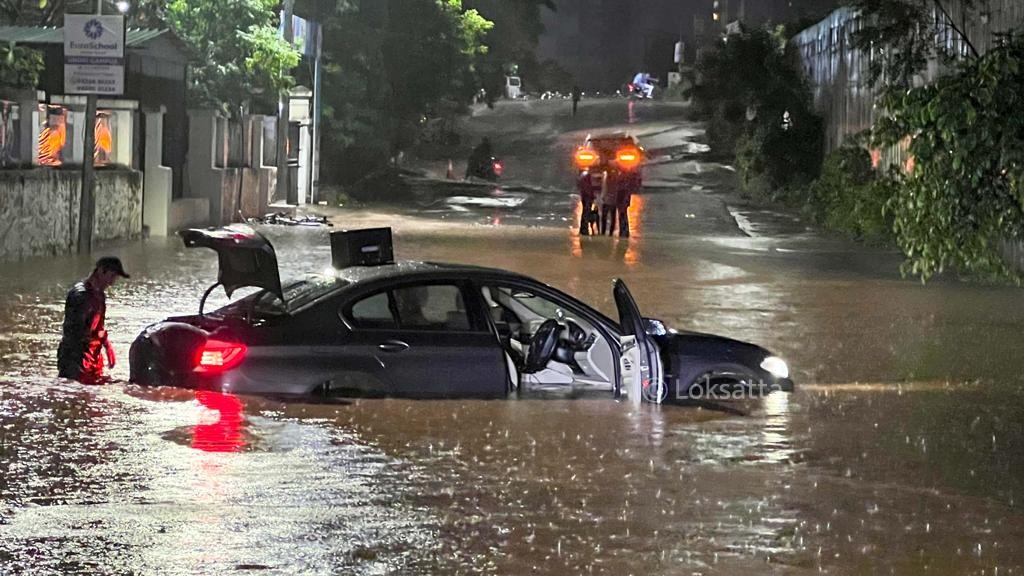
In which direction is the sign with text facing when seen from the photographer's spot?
facing the viewer

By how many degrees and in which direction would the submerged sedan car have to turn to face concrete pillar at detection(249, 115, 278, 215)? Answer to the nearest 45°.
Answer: approximately 90° to its left

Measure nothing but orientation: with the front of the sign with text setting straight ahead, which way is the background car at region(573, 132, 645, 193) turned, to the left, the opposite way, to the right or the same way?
the opposite way

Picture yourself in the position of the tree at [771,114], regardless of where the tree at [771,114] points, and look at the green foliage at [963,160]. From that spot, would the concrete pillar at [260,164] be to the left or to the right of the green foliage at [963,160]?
right

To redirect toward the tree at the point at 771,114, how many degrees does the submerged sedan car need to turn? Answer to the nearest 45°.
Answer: approximately 90° to its left

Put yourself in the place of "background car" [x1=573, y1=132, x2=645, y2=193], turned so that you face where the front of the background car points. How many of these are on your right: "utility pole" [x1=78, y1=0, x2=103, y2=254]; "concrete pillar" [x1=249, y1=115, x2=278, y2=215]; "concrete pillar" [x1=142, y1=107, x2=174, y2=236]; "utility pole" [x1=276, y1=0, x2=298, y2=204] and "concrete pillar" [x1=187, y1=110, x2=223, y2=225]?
0

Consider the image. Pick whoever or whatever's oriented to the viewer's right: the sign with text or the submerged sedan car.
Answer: the submerged sedan car

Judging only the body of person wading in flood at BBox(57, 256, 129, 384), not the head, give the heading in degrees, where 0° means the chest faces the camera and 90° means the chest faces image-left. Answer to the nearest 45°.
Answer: approximately 270°

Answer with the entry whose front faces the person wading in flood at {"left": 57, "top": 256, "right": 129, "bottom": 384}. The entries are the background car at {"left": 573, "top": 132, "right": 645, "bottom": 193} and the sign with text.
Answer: the sign with text

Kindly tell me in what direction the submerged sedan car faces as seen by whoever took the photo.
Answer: facing to the right of the viewer

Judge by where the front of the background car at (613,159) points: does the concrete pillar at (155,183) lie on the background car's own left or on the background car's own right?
on the background car's own left

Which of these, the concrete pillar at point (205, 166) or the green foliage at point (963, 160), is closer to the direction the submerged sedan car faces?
the green foliage

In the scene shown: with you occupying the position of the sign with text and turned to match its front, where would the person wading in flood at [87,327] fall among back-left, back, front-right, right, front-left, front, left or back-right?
front

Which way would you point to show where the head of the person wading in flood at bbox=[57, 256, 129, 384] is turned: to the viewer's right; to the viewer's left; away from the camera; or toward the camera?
to the viewer's right

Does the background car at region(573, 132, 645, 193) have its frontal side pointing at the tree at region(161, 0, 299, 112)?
no

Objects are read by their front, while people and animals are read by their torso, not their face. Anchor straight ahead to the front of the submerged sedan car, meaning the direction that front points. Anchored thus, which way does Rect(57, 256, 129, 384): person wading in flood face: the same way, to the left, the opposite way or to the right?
the same way

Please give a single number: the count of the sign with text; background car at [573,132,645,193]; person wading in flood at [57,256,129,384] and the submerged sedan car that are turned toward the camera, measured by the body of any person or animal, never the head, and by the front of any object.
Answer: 1

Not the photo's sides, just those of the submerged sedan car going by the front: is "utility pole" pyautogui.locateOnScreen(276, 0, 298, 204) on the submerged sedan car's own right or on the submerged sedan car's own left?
on the submerged sedan car's own left

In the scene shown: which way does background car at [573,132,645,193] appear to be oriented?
away from the camera
